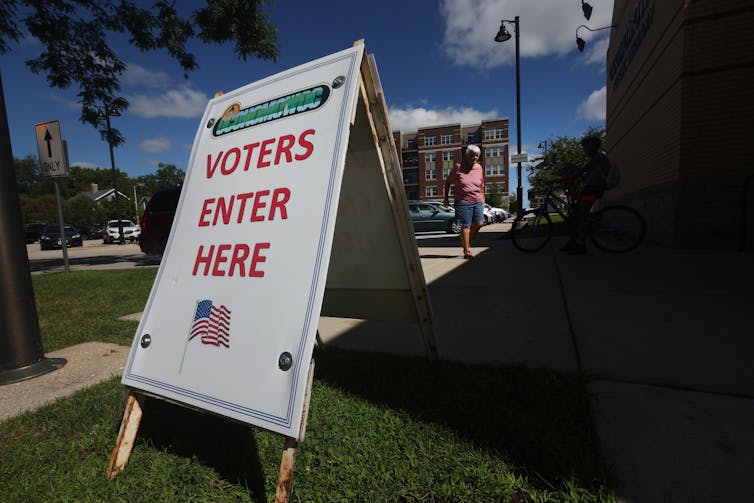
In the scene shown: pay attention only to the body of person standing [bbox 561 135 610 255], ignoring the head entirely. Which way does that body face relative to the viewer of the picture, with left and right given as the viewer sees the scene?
facing to the left of the viewer

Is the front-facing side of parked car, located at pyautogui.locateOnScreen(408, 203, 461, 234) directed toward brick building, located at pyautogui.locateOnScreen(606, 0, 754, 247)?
no

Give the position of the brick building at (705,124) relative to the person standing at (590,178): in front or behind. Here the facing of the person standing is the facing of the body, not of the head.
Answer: behind

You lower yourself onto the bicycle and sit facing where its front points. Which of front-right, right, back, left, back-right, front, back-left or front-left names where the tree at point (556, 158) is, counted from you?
right

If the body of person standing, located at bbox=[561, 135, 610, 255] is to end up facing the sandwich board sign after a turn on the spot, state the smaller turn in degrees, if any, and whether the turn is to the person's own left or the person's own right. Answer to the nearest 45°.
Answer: approximately 90° to the person's own left

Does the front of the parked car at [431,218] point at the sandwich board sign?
no

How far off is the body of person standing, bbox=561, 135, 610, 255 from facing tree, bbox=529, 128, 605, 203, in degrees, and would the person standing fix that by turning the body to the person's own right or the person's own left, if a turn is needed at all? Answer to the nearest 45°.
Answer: approximately 90° to the person's own right

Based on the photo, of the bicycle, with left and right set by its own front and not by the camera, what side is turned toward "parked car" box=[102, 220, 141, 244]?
front

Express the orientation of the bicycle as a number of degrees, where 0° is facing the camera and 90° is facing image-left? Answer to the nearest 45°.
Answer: approximately 90°
